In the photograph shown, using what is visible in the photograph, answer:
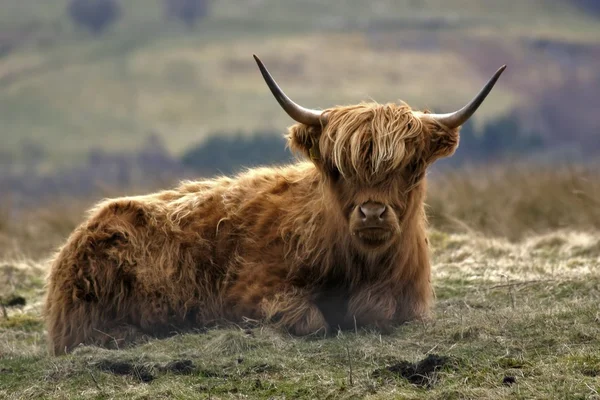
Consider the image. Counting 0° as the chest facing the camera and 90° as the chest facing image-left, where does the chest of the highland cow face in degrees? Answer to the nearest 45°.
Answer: approximately 315°
